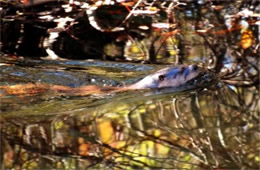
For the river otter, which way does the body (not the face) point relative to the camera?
to the viewer's right
